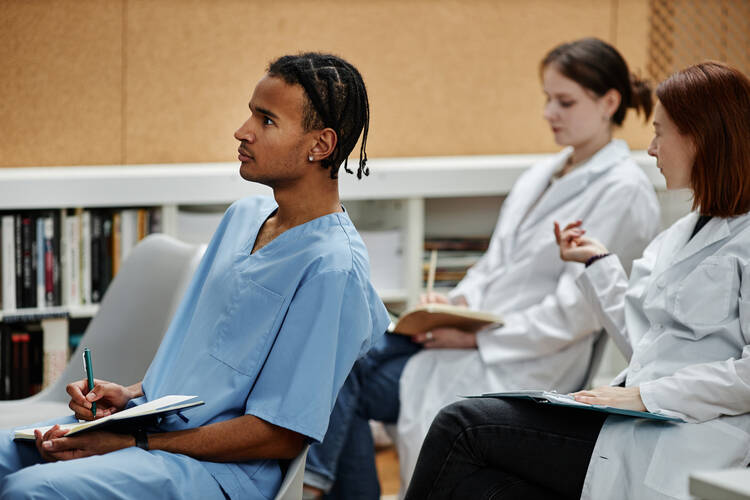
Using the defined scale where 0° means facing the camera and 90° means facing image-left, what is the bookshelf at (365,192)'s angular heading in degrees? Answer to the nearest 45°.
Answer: approximately 0°

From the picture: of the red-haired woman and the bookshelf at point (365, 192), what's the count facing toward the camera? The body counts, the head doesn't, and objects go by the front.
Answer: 1

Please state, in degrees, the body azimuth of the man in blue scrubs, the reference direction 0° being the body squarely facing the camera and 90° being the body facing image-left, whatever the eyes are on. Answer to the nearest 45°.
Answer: approximately 45°

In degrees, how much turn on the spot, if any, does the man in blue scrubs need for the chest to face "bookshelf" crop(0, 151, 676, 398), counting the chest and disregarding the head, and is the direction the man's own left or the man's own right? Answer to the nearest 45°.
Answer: approximately 135° to the man's own right

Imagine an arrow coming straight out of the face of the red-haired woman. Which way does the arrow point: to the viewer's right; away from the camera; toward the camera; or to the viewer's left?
to the viewer's left

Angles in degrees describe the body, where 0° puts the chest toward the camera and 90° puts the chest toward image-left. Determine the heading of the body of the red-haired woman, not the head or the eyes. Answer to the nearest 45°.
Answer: approximately 90°

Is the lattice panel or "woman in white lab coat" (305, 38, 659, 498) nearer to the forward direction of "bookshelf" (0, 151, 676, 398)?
the woman in white lab coat

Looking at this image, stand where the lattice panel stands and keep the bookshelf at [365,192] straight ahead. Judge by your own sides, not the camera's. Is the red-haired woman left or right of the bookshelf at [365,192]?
left

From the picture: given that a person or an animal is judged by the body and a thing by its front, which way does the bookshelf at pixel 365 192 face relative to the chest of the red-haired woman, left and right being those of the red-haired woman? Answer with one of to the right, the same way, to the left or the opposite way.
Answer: to the left

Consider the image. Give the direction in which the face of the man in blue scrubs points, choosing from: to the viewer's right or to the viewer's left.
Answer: to the viewer's left
